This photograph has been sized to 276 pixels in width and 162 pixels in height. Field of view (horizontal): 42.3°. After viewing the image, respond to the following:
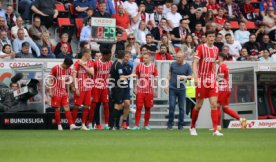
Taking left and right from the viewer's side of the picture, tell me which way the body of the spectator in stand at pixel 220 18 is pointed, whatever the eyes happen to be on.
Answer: facing the viewer

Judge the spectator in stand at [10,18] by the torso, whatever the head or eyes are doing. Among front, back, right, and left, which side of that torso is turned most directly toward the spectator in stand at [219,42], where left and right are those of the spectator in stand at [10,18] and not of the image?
left

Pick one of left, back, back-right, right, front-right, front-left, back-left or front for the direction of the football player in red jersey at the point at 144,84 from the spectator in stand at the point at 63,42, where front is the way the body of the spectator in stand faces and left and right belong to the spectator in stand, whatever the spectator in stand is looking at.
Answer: front-left

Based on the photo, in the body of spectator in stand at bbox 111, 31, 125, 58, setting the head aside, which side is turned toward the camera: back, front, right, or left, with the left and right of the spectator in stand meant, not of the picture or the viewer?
front

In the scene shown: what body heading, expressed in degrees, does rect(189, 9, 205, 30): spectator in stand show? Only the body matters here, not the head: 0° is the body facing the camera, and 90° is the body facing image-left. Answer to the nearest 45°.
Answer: approximately 0°

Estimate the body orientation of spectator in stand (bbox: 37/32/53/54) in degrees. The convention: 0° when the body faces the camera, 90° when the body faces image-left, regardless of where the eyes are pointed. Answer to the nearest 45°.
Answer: approximately 0°

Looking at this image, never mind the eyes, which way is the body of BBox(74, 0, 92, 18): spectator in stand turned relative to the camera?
toward the camera

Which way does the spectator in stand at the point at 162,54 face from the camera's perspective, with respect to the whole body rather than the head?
toward the camera
